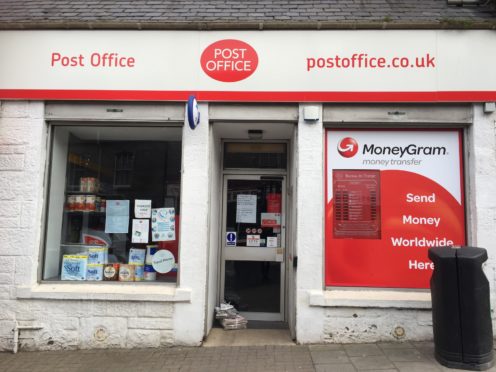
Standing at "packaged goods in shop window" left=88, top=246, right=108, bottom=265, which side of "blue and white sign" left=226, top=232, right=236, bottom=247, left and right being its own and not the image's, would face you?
right

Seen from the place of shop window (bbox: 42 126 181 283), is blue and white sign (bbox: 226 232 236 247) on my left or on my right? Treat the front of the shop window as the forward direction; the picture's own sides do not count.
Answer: on my left

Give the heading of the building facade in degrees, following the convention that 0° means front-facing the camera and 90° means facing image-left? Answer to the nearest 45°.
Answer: approximately 0°

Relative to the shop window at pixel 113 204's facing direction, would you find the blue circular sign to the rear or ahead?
ahead

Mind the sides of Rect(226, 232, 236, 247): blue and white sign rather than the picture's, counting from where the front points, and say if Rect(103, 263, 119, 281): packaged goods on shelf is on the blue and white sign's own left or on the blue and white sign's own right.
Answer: on the blue and white sign's own right

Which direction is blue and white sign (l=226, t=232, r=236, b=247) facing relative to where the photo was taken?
toward the camera

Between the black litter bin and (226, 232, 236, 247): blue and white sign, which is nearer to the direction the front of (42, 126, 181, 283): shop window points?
the black litter bin

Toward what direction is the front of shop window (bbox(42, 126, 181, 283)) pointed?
toward the camera
